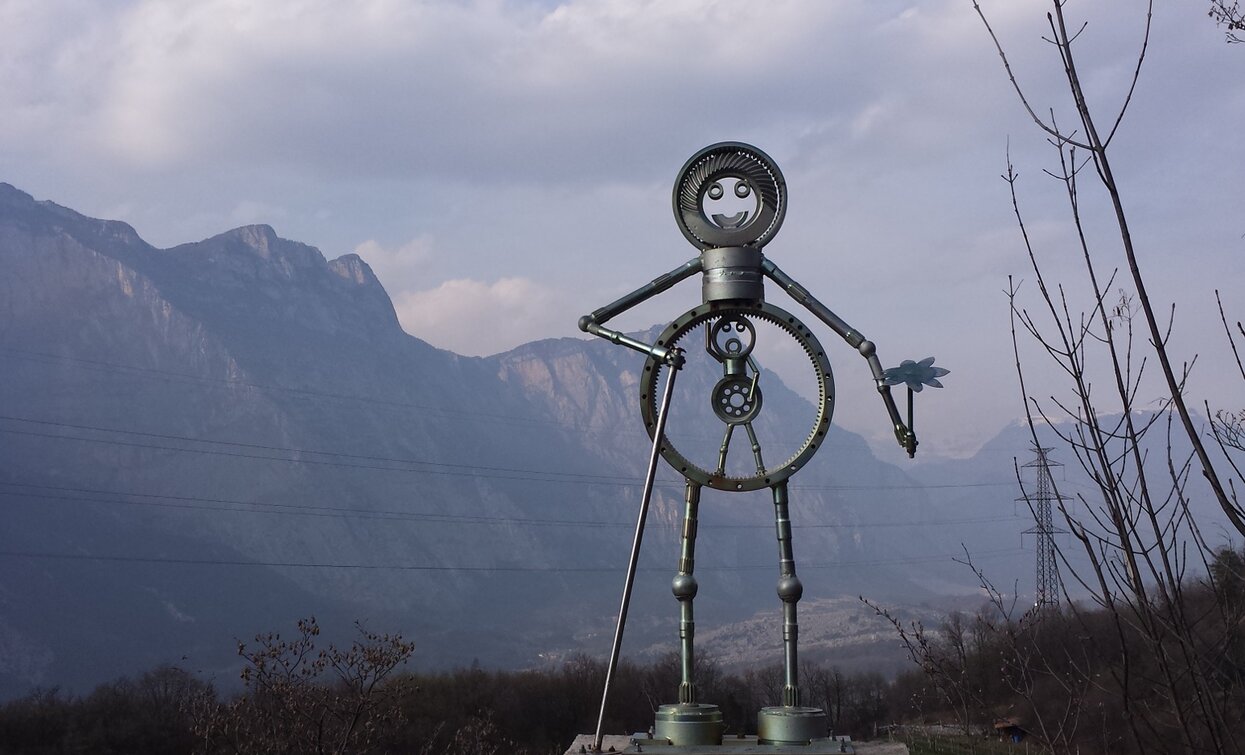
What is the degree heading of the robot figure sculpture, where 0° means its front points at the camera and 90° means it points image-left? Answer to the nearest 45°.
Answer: approximately 0°
